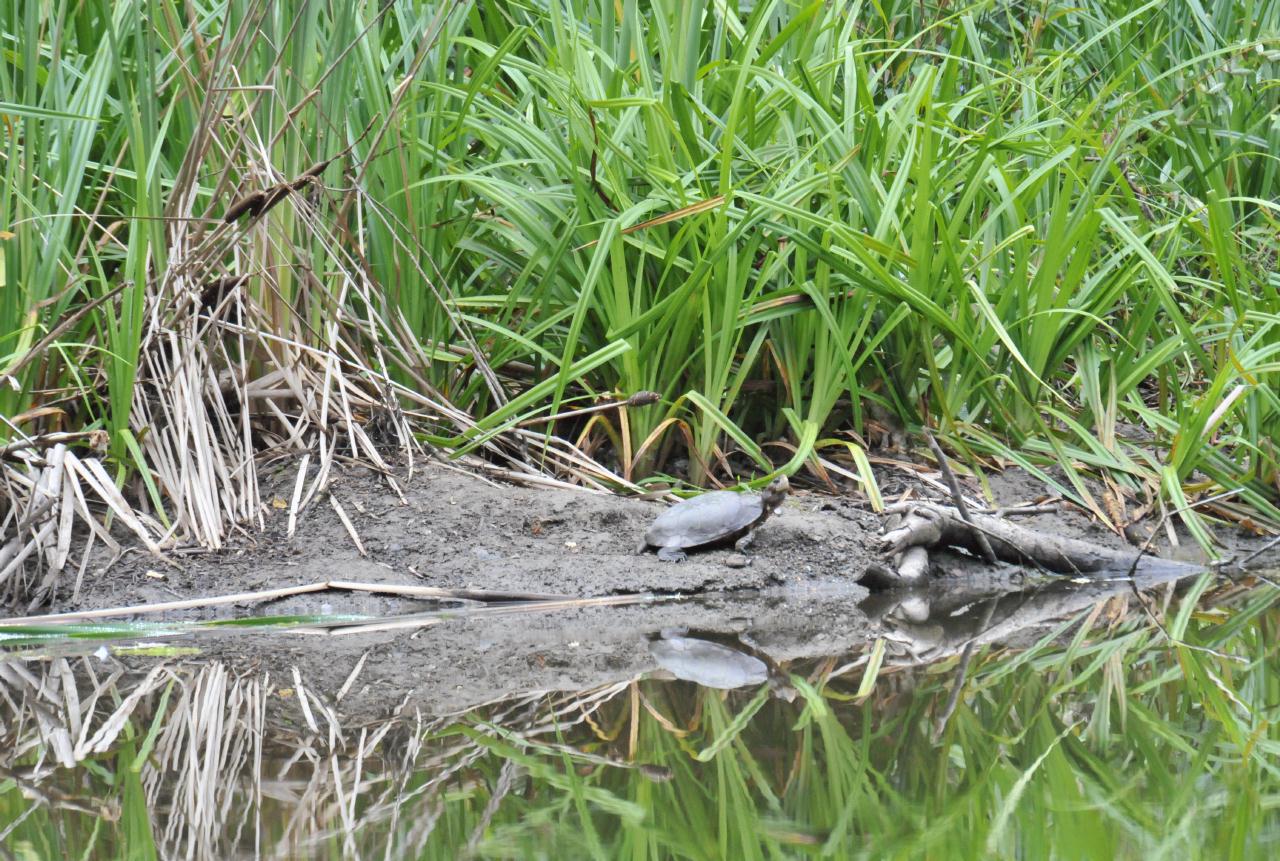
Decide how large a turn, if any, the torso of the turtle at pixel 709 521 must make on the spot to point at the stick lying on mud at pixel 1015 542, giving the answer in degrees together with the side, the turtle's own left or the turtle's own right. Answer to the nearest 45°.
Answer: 0° — it already faces it

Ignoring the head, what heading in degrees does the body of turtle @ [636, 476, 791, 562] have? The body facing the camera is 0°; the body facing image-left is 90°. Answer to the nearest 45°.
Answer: approximately 270°

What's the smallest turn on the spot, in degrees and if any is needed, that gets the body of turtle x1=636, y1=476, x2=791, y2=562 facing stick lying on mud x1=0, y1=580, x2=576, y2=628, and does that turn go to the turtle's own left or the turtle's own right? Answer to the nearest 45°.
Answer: approximately 135° to the turtle's own right

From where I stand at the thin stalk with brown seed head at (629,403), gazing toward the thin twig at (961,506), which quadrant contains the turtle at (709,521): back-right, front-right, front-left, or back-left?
front-right

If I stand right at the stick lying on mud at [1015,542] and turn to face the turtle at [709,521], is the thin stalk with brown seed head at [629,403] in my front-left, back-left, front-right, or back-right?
front-right

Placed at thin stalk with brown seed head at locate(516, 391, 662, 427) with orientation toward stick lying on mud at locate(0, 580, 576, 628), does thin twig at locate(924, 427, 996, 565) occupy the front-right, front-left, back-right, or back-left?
back-left
